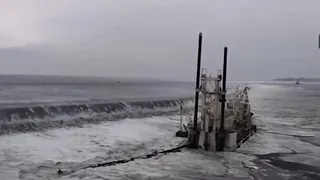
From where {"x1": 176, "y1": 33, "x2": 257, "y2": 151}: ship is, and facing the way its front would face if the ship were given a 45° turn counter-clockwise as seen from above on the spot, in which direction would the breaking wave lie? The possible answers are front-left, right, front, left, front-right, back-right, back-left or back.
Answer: front-left

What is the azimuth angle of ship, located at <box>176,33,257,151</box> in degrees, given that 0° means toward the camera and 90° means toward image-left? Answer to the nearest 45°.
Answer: approximately 225°

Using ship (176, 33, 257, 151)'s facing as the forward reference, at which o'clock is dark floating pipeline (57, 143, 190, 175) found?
The dark floating pipeline is roughly at 6 o'clock from the ship.
